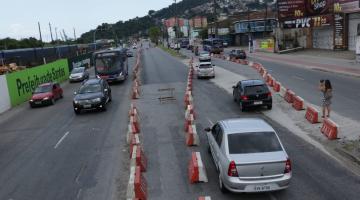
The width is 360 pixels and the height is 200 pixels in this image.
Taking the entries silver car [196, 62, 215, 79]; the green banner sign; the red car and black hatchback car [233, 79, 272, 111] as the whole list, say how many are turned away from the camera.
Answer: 2

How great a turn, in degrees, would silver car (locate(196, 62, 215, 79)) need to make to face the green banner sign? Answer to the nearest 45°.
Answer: approximately 90° to its left

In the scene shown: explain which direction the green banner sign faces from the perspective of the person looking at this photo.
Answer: facing the viewer and to the right of the viewer

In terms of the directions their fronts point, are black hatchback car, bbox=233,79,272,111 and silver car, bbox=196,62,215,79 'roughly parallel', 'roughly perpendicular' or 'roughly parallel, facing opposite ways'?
roughly parallel

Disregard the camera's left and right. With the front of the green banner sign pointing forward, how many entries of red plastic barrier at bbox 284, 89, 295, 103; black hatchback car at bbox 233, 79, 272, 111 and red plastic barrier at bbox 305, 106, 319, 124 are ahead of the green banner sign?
3

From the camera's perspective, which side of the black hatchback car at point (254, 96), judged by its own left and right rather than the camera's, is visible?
back

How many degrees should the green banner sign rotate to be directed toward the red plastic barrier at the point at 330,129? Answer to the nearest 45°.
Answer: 0° — it already faces it

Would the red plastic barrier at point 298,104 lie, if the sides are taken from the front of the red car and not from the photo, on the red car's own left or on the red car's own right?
on the red car's own left

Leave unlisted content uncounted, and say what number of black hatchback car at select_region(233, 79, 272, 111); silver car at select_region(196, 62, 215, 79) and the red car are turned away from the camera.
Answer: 2

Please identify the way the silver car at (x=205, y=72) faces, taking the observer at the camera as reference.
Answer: facing away from the viewer

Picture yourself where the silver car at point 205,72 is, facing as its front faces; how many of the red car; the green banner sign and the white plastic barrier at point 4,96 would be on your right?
0

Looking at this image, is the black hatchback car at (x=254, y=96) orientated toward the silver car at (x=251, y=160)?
no

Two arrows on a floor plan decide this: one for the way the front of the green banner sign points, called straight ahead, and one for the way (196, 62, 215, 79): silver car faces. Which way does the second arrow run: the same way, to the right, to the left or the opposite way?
to the left

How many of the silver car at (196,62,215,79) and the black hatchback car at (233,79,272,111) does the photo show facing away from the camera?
2

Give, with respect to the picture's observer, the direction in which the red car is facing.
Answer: facing the viewer and to the left of the viewer

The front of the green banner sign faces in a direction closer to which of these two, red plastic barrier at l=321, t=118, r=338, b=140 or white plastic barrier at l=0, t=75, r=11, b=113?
the red plastic barrier

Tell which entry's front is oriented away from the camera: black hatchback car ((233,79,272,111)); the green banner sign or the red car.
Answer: the black hatchback car

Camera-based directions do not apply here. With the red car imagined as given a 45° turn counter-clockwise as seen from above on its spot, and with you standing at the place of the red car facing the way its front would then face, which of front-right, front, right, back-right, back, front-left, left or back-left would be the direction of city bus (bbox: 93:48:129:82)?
back-left

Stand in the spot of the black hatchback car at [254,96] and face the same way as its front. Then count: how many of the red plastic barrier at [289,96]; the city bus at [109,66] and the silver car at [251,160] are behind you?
1
